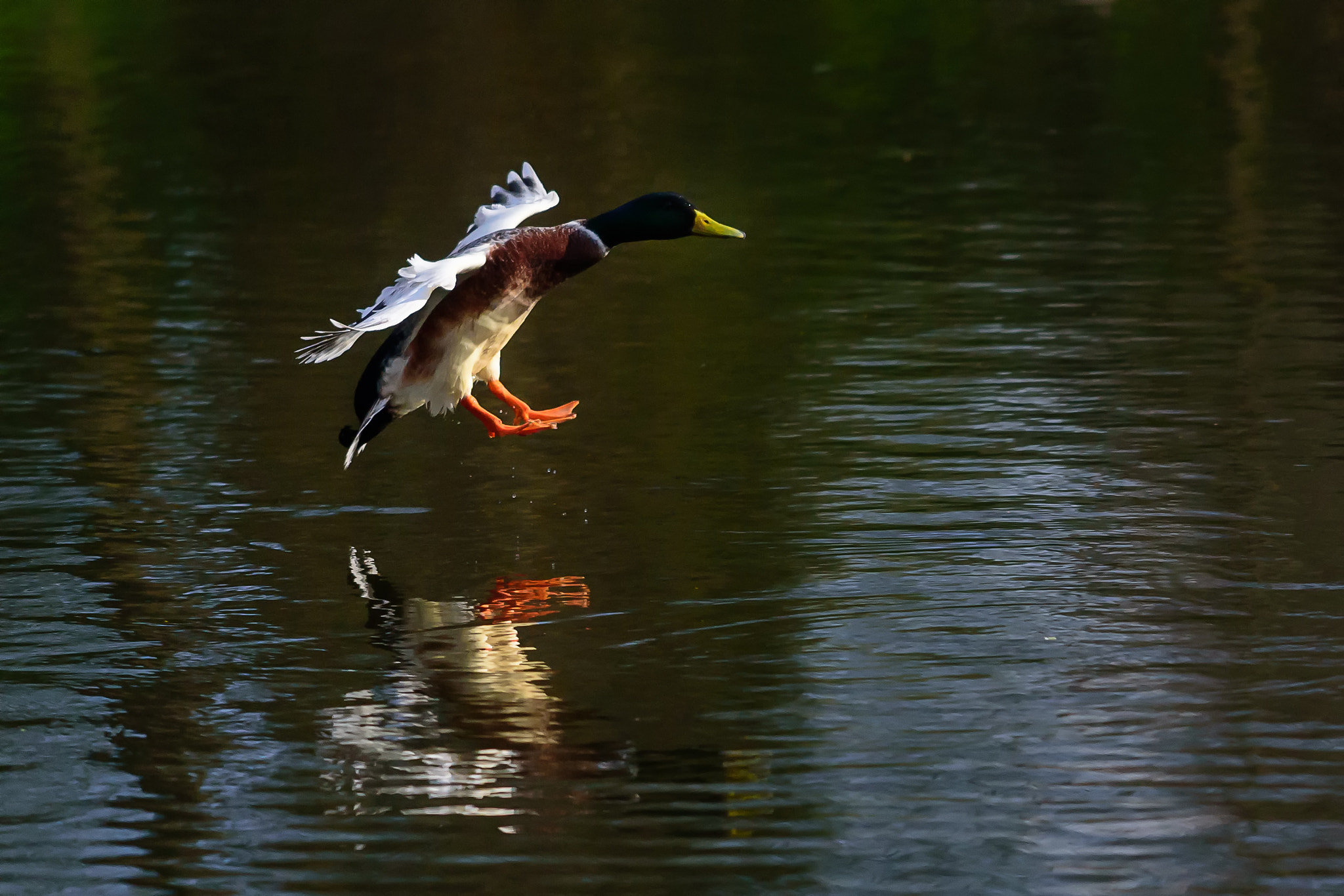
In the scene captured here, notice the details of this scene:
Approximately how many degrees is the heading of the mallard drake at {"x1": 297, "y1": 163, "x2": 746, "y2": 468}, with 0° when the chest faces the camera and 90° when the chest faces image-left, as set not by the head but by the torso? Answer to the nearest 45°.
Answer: approximately 270°
